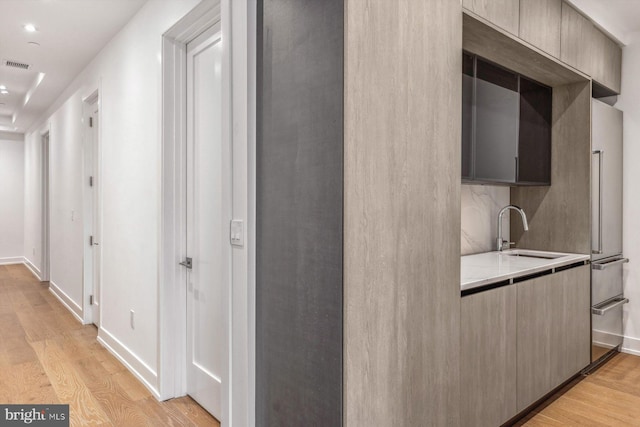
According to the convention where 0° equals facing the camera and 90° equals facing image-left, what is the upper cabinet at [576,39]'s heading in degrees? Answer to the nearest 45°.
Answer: approximately 315°

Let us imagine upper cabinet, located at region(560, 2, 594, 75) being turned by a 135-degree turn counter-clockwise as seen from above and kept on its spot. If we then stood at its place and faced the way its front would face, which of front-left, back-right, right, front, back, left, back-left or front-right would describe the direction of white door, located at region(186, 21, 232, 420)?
back-left

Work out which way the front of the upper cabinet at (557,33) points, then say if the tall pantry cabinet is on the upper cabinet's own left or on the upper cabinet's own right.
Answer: on the upper cabinet's own right

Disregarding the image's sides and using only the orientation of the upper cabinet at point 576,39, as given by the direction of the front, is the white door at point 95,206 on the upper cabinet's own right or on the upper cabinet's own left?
on the upper cabinet's own right

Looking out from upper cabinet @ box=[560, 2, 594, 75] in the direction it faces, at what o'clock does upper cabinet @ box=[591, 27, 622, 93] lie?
upper cabinet @ box=[591, 27, 622, 93] is roughly at 8 o'clock from upper cabinet @ box=[560, 2, 594, 75].

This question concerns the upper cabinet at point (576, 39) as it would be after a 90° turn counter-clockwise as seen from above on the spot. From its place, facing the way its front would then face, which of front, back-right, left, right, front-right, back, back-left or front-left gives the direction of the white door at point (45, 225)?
back-left
